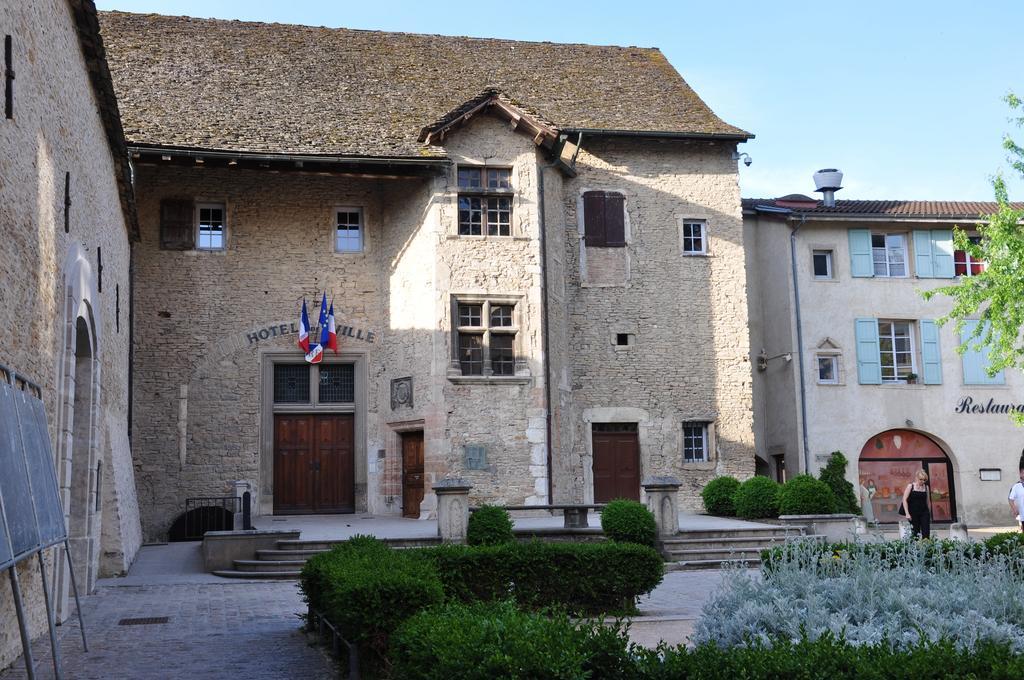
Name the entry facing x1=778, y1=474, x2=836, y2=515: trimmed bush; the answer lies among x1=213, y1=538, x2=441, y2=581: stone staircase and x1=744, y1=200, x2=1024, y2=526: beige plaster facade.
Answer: the beige plaster facade

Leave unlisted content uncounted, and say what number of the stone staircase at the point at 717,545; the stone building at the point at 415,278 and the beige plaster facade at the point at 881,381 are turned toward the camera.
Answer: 3

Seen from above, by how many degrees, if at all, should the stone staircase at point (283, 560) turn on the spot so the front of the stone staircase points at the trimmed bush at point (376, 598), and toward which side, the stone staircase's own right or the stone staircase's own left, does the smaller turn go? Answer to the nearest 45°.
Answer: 0° — it already faces it

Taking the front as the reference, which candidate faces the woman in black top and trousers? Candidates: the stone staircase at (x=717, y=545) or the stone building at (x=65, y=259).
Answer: the stone building

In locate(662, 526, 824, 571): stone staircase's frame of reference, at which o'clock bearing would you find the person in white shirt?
The person in white shirt is roughly at 9 o'clock from the stone staircase.

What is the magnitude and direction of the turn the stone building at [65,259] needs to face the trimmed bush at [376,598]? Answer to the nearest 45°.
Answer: approximately 45° to its right

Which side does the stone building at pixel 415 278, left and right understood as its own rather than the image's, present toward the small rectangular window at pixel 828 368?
left

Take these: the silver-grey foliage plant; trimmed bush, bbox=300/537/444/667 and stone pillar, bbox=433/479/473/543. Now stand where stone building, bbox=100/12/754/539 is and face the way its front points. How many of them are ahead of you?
3

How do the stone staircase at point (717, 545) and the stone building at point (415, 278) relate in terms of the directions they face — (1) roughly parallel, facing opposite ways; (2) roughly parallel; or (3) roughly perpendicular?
roughly parallel

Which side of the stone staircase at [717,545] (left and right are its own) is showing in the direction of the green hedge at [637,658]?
front

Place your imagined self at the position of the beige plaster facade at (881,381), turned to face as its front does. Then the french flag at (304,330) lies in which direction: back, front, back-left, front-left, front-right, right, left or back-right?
front-right

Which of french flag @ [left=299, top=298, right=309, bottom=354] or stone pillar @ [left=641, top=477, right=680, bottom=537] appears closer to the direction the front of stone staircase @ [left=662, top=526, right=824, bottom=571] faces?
the stone pillar

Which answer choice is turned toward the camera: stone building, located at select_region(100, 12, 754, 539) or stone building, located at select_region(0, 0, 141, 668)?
stone building, located at select_region(100, 12, 754, 539)

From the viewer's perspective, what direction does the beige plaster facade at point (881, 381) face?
toward the camera

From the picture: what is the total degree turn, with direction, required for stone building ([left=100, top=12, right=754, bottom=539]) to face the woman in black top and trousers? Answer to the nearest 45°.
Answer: approximately 45° to its left

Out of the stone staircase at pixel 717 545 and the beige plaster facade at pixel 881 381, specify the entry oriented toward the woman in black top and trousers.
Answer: the beige plaster facade

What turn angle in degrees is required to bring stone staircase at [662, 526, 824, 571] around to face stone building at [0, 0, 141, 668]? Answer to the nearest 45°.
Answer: approximately 45° to its right

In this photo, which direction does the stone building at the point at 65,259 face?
to the viewer's right

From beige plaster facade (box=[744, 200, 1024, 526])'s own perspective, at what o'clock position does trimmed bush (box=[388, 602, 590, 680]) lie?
The trimmed bush is roughly at 12 o'clock from the beige plaster facade.

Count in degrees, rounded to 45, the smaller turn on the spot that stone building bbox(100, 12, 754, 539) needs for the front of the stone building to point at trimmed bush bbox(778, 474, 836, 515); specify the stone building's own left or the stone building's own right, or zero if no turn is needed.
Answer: approximately 45° to the stone building's own left

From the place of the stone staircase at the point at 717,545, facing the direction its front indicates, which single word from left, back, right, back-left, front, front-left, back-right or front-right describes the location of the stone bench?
right

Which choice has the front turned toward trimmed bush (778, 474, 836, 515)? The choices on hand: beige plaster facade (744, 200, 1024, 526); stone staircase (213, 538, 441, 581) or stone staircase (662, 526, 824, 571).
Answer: the beige plaster facade
